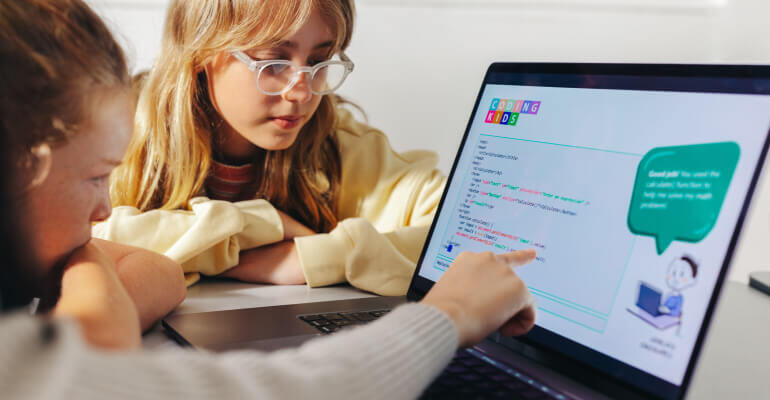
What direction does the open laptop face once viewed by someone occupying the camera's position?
facing the viewer and to the left of the viewer

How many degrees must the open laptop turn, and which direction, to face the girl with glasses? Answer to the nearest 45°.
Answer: approximately 90° to its right
